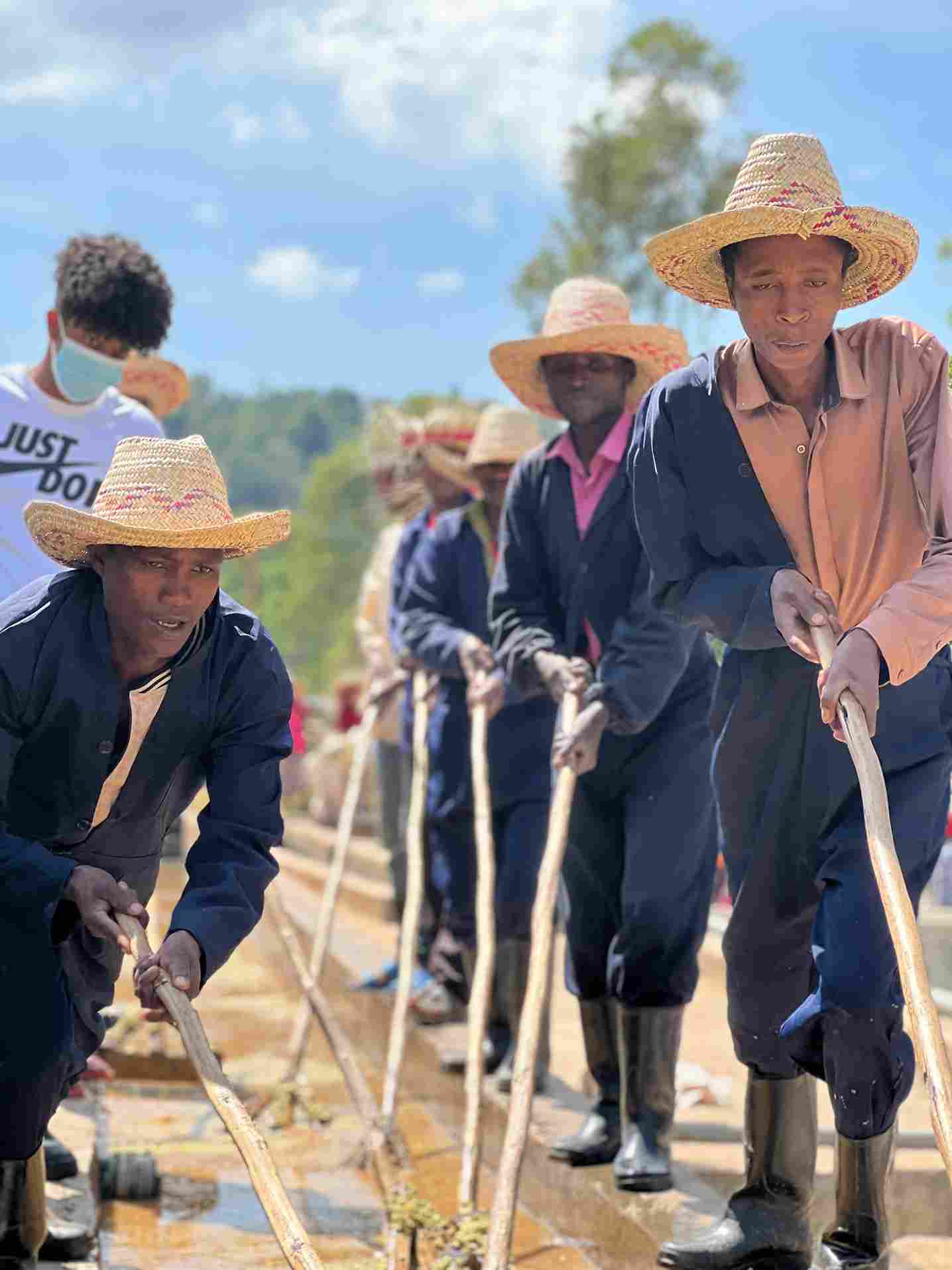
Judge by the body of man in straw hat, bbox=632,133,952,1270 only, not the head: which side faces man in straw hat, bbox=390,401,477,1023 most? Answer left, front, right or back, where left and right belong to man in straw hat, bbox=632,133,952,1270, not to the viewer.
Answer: back

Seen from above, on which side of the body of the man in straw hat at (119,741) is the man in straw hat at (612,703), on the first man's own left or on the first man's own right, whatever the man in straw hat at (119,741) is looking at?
on the first man's own left

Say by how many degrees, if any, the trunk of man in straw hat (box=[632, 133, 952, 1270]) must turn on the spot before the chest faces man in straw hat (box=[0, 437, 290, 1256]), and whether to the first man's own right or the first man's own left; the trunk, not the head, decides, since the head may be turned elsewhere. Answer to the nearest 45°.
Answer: approximately 90° to the first man's own right

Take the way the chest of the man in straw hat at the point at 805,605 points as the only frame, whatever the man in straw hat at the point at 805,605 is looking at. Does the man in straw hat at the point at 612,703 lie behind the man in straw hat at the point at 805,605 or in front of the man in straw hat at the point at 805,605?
behind

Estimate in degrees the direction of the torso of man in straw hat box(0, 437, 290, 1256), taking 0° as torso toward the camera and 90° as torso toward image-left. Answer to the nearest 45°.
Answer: approximately 315°

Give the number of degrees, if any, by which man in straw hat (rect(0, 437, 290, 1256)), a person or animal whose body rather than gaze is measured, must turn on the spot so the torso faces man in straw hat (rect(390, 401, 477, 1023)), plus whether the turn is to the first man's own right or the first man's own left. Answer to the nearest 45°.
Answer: approximately 135° to the first man's own left

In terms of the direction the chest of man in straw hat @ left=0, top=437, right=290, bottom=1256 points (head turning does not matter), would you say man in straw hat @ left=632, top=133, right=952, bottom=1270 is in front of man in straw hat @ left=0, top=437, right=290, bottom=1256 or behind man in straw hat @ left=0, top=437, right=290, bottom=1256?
in front

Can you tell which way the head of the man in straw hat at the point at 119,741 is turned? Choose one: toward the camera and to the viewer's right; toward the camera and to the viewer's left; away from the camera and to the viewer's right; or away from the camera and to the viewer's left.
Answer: toward the camera and to the viewer's right
